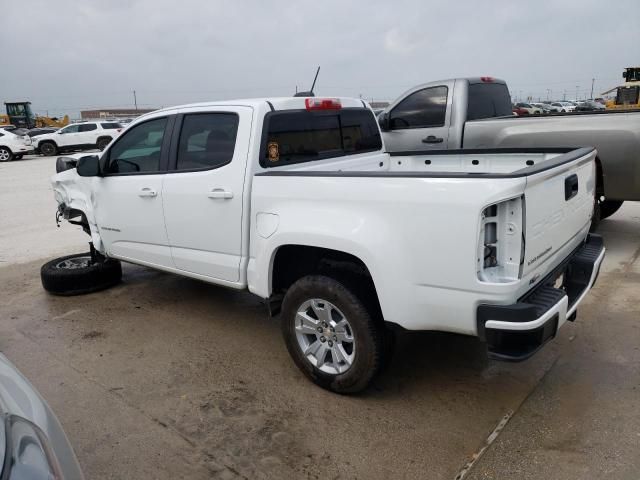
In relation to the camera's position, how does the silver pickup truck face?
facing away from the viewer and to the left of the viewer

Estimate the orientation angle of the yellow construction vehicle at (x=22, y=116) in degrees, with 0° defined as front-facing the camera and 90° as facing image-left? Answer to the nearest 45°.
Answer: approximately 270°

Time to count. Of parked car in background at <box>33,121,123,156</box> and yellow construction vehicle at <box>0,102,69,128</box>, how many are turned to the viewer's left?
1

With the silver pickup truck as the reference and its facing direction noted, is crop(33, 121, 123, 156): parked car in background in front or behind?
in front

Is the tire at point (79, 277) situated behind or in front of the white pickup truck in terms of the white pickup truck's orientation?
in front

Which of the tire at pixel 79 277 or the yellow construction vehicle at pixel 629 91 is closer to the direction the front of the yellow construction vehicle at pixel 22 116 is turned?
the yellow construction vehicle

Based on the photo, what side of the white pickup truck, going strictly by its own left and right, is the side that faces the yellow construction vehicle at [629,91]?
right

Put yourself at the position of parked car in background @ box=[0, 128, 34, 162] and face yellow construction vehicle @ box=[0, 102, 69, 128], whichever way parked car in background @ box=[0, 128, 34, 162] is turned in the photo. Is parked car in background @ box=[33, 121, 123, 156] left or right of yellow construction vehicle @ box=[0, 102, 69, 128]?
right

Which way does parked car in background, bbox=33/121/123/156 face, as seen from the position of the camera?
facing to the left of the viewer

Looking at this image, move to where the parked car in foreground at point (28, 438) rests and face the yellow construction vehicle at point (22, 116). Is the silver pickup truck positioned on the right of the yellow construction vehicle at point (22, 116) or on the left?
right

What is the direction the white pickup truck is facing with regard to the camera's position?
facing away from the viewer and to the left of the viewer
